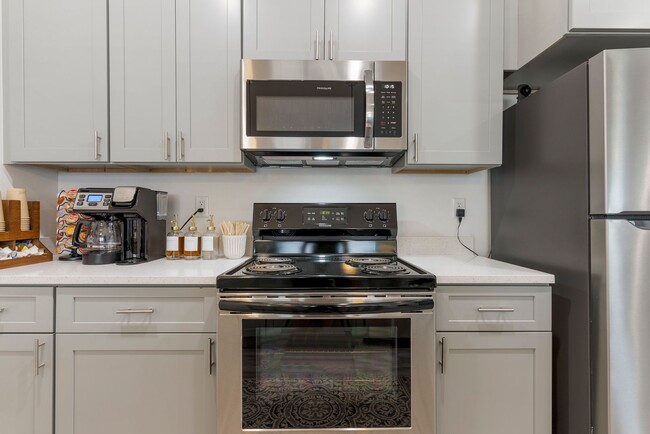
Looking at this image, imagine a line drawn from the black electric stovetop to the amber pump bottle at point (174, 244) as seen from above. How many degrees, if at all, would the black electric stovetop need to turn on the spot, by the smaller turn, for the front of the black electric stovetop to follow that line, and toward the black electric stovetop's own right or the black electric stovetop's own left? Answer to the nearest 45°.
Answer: approximately 90° to the black electric stovetop's own right

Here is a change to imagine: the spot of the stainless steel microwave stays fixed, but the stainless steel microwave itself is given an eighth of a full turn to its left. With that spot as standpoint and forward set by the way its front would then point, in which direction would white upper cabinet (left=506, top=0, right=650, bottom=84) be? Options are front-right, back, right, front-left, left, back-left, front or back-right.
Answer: front-left

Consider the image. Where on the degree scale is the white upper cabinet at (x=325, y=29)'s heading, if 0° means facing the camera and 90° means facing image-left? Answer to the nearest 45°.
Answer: approximately 0°

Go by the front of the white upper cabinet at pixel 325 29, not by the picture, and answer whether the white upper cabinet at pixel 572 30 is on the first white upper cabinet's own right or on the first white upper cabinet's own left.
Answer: on the first white upper cabinet's own left

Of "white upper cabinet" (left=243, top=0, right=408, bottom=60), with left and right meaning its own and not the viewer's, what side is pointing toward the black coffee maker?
right

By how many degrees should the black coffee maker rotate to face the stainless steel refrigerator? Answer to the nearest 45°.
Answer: approximately 90° to its left

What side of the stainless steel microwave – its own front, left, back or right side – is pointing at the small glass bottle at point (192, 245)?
right

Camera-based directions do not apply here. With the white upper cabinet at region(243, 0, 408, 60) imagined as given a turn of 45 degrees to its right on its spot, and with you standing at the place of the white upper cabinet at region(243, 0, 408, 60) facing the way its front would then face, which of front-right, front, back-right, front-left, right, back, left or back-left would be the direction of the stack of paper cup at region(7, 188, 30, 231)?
front-right

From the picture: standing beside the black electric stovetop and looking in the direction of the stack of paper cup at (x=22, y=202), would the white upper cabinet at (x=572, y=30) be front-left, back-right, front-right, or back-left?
back-left

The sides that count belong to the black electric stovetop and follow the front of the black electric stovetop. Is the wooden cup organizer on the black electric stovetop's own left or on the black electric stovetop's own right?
on the black electric stovetop's own right

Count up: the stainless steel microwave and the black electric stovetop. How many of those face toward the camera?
2
